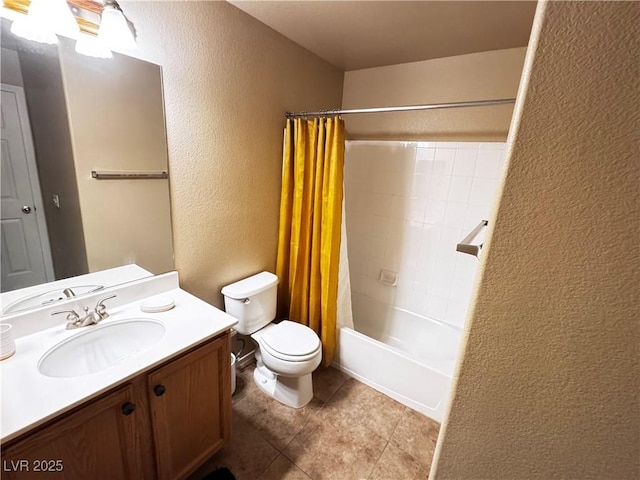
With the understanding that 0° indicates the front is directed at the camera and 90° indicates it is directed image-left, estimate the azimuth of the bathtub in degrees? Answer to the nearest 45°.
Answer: approximately 45°

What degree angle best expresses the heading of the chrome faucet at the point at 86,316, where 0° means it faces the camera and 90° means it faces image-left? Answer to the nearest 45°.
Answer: approximately 315°

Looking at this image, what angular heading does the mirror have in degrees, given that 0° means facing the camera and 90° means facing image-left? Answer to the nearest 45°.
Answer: approximately 315°

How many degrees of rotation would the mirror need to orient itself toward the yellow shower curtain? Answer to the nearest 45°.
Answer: approximately 45° to its left
